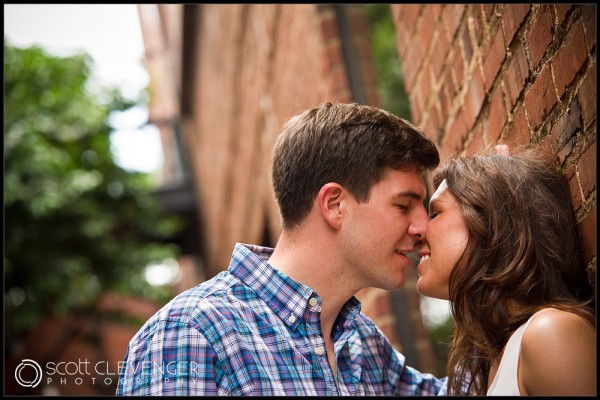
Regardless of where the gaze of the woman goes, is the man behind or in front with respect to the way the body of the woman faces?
in front

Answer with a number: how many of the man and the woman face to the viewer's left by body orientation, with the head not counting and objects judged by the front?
1

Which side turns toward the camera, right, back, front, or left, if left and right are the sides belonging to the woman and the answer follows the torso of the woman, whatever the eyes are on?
left

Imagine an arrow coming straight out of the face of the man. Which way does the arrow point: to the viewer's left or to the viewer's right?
to the viewer's right

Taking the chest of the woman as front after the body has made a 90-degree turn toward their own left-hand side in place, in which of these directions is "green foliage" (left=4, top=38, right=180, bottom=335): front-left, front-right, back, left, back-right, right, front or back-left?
back-right

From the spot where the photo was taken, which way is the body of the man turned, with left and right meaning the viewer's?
facing the viewer and to the right of the viewer

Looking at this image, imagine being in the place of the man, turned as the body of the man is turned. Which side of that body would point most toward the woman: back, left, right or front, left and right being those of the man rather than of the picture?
front

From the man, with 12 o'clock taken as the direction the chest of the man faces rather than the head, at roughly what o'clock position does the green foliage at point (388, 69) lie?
The green foliage is roughly at 8 o'clock from the man.

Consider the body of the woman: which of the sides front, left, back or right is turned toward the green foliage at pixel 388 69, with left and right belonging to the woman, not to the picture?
right
